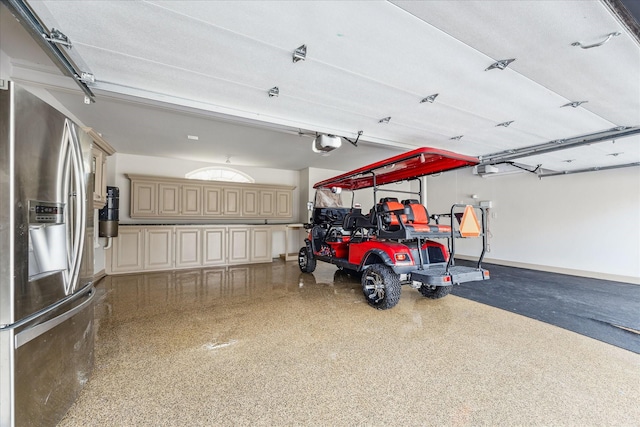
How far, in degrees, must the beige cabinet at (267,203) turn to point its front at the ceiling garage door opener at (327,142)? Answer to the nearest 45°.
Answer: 0° — it already faces it

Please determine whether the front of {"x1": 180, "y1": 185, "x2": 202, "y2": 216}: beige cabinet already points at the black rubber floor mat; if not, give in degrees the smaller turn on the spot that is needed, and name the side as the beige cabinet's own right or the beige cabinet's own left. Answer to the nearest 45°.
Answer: approximately 45° to the beige cabinet's own left

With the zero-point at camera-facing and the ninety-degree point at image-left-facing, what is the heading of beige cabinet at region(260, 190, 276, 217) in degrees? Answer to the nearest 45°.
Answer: approximately 0°

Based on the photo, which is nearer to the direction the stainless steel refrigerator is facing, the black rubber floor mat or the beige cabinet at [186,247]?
the black rubber floor mat

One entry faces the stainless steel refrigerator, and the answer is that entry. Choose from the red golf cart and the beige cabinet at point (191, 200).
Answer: the beige cabinet

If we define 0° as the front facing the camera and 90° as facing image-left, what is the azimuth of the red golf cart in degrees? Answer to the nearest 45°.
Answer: approximately 135°

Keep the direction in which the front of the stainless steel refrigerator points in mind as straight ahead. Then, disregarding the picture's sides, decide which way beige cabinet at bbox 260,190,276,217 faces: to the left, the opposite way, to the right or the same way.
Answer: to the right

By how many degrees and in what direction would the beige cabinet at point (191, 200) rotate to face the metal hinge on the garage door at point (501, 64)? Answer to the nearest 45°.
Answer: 0° — it already faces it

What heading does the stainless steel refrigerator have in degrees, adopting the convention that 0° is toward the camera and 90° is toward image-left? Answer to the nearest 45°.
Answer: approximately 315°

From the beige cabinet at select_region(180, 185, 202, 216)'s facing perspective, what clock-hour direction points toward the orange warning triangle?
The orange warning triangle is roughly at 11 o'clock from the beige cabinet.

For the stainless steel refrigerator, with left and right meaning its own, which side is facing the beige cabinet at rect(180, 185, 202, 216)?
left

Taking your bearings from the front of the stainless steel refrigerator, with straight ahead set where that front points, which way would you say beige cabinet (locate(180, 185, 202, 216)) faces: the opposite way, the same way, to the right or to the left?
to the right

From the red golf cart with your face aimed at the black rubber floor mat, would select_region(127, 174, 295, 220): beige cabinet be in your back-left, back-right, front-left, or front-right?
back-left
